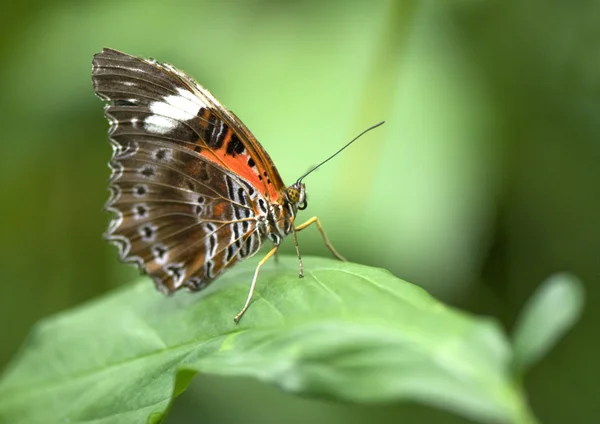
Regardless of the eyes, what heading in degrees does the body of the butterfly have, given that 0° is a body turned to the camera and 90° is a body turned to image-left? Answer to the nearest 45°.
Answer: approximately 270°
